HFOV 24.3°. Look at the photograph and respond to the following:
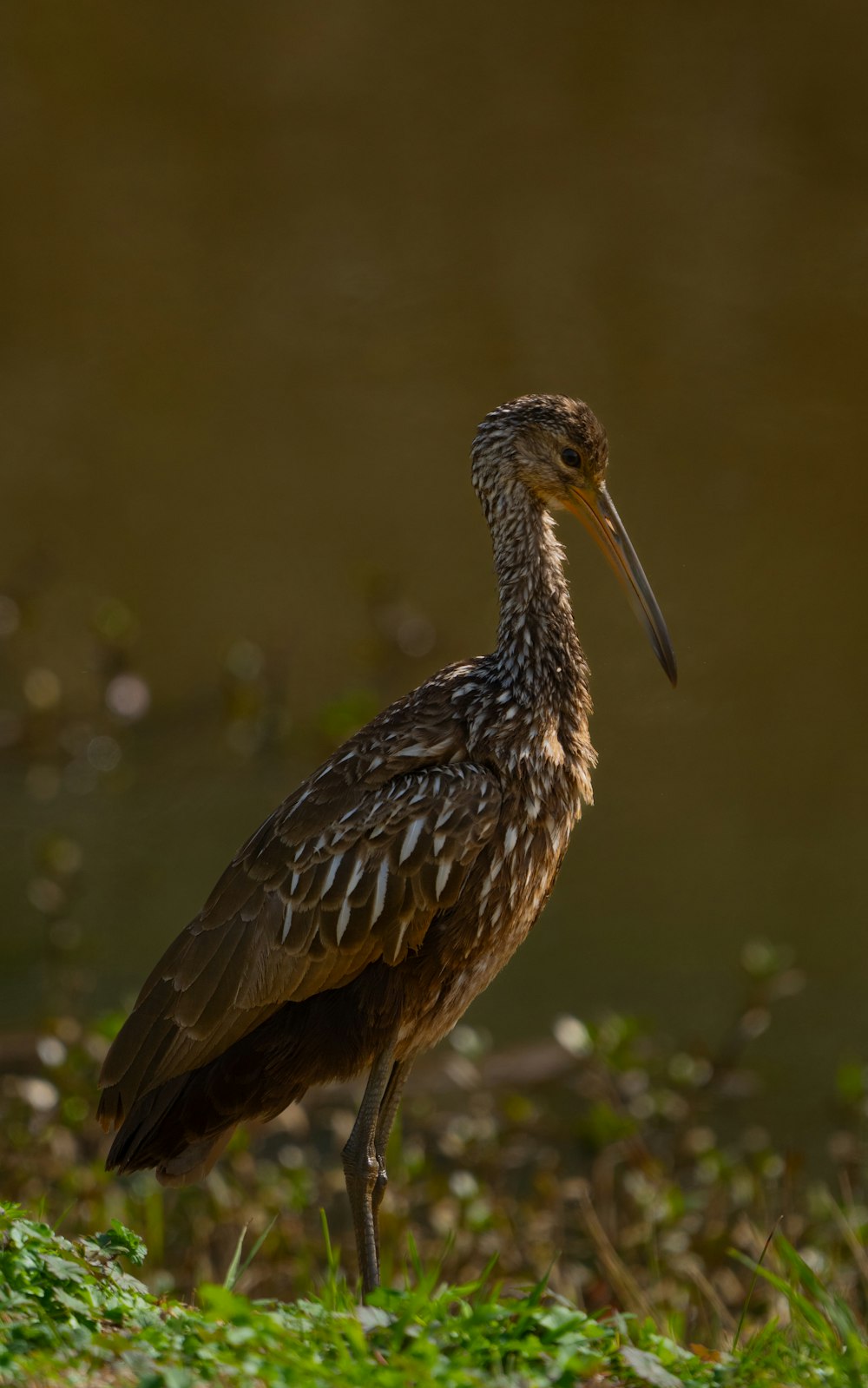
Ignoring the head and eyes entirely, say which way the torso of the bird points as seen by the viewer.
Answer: to the viewer's right
